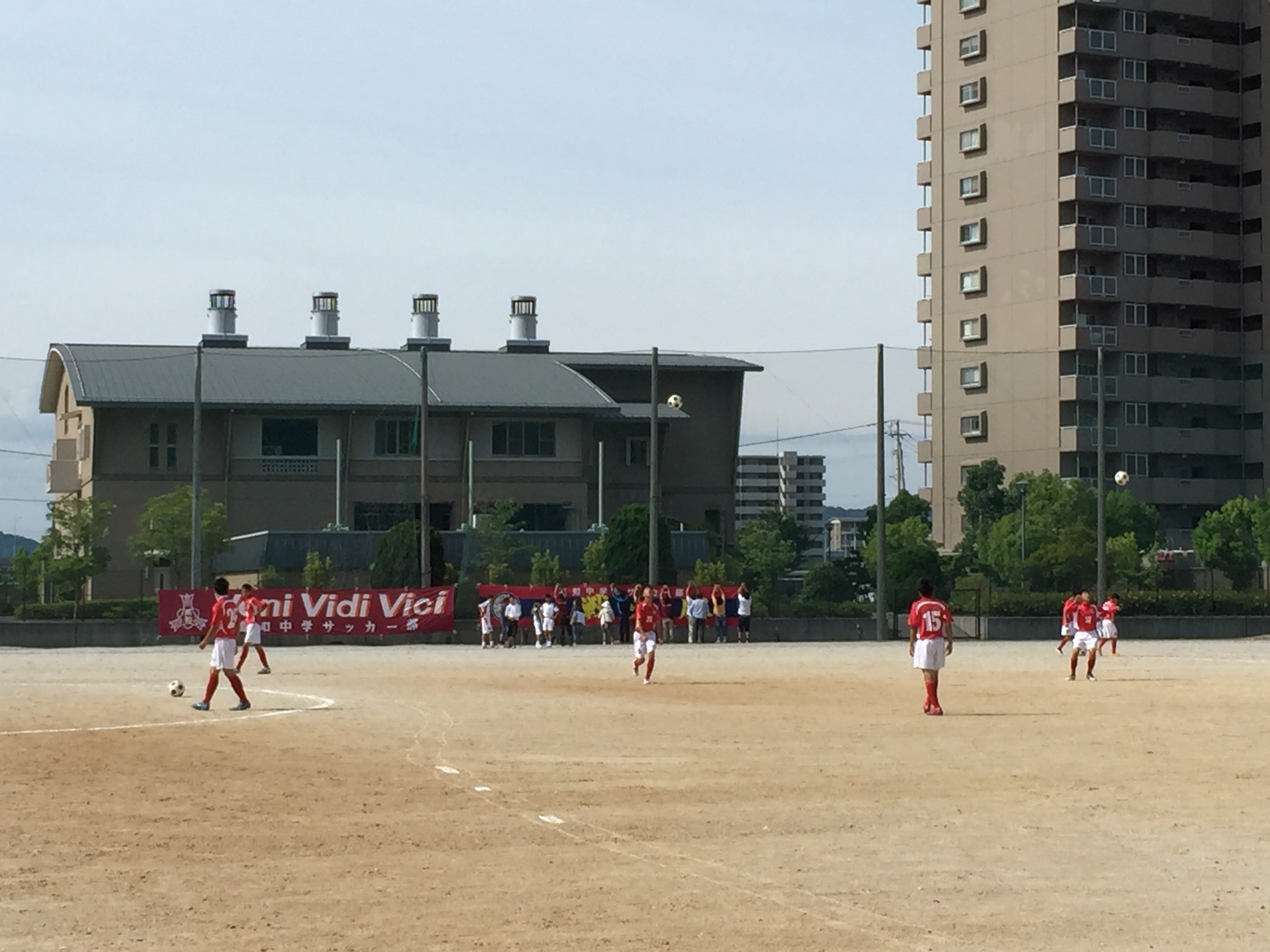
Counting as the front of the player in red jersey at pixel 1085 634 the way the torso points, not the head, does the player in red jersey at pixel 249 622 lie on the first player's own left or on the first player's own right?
on the first player's own right

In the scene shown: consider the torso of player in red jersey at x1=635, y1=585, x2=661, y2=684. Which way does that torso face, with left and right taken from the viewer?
facing the viewer

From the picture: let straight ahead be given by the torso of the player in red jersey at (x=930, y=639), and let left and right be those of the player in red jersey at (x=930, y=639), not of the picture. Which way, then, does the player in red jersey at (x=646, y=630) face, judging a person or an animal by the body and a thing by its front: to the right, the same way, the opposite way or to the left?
the opposite way

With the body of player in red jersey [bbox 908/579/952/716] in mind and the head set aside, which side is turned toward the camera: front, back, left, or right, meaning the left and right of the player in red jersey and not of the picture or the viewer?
back

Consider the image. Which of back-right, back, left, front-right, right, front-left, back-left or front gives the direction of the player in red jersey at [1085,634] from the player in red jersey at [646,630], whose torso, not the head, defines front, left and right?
left

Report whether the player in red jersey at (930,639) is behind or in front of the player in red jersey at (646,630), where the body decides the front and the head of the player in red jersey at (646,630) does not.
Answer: in front

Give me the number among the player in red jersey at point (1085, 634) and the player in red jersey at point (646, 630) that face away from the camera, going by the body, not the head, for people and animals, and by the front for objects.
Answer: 0

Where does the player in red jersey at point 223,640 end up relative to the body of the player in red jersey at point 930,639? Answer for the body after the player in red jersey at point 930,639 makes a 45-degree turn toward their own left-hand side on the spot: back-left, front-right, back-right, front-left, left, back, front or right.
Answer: front-left

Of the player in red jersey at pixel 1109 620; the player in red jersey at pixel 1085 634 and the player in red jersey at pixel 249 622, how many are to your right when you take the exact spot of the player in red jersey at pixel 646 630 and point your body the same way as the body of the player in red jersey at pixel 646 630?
1

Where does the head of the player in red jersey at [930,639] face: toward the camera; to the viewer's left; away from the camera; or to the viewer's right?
away from the camera

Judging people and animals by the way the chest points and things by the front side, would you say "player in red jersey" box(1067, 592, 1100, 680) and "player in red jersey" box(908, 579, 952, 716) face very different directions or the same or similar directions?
very different directions

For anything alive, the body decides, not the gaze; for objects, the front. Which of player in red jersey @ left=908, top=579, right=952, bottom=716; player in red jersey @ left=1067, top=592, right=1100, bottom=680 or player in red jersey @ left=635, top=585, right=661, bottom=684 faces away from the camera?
player in red jersey @ left=908, top=579, right=952, bottom=716
